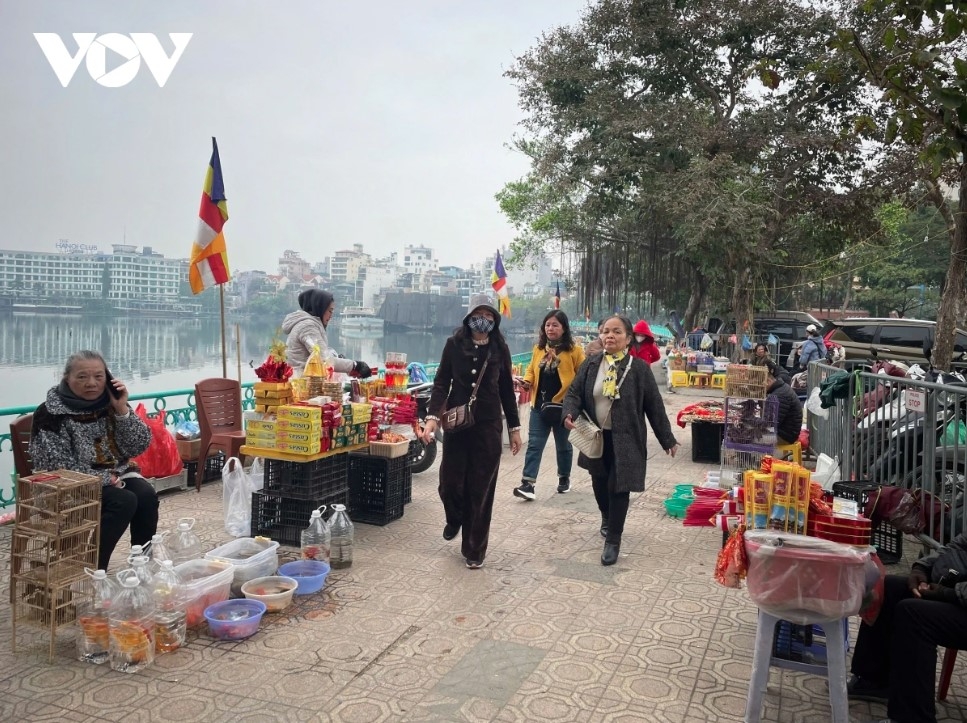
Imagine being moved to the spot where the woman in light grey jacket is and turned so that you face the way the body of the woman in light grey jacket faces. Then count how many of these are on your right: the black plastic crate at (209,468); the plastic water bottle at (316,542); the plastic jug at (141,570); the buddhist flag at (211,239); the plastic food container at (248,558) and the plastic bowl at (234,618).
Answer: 4

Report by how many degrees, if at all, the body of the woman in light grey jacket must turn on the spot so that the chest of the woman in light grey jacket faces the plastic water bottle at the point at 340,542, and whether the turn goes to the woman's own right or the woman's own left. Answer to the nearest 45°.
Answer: approximately 90° to the woman's own right

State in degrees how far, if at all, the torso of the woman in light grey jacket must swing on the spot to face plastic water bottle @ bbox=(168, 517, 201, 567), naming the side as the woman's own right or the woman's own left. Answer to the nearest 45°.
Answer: approximately 90° to the woman's own right

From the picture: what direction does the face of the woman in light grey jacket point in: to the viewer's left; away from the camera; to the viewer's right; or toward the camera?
to the viewer's right

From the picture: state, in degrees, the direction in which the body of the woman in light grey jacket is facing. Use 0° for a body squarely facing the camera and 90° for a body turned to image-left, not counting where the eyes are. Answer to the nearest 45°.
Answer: approximately 270°

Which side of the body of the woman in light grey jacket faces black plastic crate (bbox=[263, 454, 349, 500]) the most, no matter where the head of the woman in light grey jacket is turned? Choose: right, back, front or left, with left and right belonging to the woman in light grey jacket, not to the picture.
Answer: right

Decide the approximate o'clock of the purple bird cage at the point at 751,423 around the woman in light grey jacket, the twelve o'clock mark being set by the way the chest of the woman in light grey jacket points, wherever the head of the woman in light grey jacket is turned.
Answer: The purple bird cage is roughly at 12 o'clock from the woman in light grey jacket.

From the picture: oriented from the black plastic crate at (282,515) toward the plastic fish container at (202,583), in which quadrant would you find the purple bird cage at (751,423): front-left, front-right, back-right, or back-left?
back-left

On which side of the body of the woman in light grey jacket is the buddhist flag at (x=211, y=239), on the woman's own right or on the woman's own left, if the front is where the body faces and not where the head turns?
on the woman's own left

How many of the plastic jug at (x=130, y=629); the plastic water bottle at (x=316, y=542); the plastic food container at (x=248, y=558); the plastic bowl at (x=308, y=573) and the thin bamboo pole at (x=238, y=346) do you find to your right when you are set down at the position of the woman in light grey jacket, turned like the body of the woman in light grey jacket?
4

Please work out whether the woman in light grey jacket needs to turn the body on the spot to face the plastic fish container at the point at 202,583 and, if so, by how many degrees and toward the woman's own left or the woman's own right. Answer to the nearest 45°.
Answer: approximately 90° to the woman's own right

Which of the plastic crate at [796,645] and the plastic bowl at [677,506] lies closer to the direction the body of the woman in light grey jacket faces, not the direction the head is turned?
the plastic bowl

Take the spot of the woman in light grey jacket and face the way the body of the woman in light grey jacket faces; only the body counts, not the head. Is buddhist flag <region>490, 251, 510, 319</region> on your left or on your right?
on your left

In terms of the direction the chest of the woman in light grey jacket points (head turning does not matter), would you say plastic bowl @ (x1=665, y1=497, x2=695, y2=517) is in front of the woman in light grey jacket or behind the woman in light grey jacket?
in front

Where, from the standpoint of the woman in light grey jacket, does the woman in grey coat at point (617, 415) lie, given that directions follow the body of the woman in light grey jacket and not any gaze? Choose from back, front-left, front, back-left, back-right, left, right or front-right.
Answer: front-right
